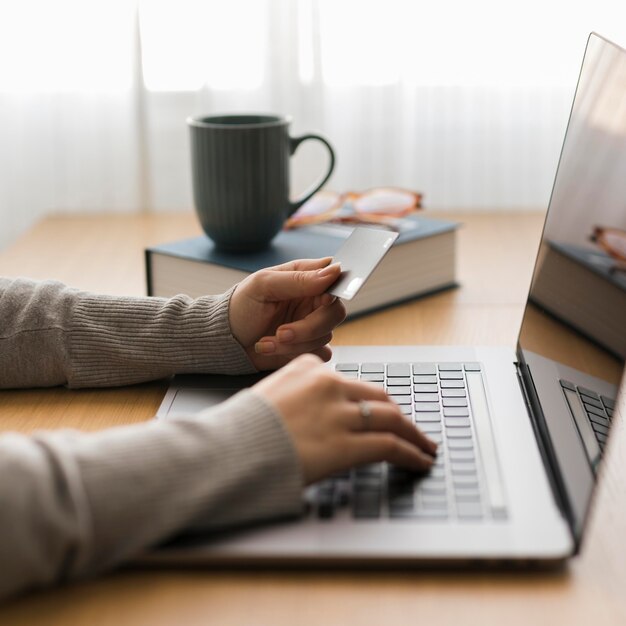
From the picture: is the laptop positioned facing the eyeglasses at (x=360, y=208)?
no

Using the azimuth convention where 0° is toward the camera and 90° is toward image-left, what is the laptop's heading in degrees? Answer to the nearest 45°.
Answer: approximately 90°
